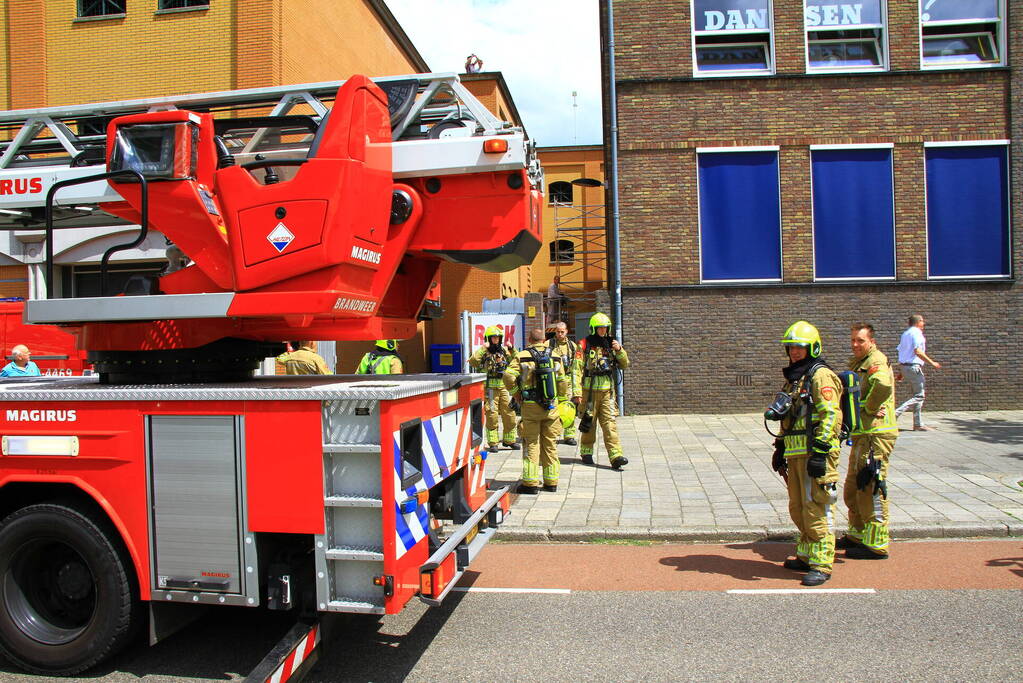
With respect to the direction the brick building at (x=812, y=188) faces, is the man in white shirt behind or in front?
in front

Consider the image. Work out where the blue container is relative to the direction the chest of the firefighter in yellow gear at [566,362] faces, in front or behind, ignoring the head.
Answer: behind

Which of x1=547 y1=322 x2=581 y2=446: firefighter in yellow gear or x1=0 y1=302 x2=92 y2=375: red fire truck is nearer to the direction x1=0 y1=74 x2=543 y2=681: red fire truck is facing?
the red fire truck

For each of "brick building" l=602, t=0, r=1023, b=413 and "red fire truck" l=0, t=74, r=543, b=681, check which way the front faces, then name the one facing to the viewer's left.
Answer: the red fire truck

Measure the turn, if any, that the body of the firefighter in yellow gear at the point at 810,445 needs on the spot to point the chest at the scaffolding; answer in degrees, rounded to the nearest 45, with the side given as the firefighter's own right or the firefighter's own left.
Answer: approximately 135° to the firefighter's own right

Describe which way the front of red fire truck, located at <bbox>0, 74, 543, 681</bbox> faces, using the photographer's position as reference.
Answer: facing to the left of the viewer

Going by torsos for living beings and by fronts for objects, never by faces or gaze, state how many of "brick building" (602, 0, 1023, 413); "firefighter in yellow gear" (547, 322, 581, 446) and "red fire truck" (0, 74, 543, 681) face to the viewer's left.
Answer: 1

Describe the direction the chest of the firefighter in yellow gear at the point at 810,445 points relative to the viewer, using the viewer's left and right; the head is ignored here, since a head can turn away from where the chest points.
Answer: facing the viewer and to the left of the viewer

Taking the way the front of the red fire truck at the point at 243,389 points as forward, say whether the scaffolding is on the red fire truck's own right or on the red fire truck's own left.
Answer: on the red fire truck's own right

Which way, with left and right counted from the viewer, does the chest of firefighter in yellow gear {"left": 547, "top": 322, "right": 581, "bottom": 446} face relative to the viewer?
facing the viewer

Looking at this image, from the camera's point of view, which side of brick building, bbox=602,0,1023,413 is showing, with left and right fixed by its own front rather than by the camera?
front
